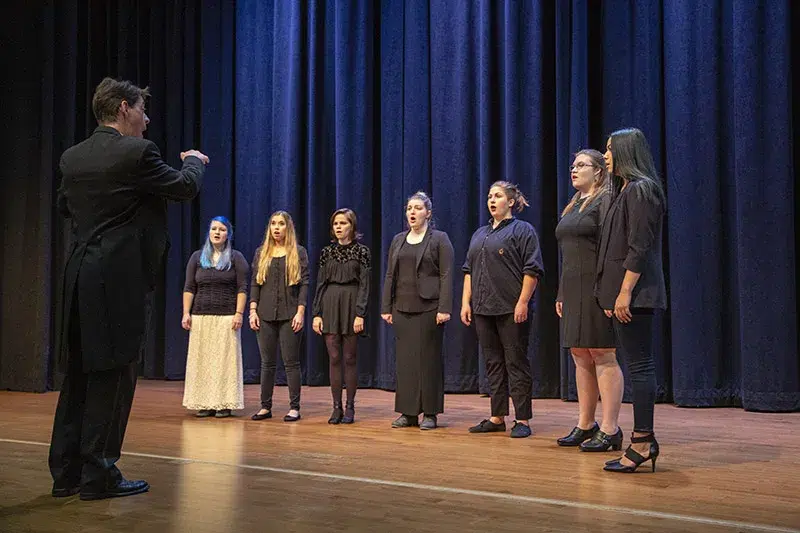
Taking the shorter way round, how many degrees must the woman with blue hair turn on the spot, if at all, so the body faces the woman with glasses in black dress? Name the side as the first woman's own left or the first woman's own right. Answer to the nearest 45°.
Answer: approximately 45° to the first woman's own left

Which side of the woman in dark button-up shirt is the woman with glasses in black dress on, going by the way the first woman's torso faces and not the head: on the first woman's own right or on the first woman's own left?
on the first woman's own left

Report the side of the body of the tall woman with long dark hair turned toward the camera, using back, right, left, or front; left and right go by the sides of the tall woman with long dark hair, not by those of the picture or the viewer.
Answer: left

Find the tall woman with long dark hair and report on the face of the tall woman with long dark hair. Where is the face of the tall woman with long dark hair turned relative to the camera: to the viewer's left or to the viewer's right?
to the viewer's left

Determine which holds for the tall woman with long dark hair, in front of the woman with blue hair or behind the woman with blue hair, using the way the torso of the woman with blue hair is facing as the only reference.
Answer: in front

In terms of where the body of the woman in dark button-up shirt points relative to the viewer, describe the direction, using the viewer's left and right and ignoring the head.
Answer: facing the viewer and to the left of the viewer

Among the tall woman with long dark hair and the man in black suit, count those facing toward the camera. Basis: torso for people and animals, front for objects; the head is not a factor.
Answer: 0

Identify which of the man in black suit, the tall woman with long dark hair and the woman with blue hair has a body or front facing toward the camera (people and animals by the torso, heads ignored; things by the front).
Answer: the woman with blue hair

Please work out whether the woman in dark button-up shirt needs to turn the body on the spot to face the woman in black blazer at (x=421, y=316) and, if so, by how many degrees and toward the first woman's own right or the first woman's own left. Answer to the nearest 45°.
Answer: approximately 90° to the first woman's own right

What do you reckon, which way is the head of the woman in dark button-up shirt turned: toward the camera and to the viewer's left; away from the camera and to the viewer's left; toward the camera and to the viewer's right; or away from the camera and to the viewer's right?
toward the camera and to the viewer's left

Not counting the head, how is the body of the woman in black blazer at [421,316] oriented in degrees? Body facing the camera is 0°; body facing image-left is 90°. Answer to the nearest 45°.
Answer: approximately 45°

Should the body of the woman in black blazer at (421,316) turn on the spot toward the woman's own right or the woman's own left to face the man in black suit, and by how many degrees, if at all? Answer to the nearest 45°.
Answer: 0° — they already face them

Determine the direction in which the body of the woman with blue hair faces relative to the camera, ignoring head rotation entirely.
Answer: toward the camera

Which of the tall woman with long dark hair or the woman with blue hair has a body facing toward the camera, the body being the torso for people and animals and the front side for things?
the woman with blue hair

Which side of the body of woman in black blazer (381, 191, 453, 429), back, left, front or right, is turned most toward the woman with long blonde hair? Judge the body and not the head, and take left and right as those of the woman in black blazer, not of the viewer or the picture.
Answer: right

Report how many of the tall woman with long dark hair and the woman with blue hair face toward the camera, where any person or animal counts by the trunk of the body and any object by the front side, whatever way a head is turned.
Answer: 1

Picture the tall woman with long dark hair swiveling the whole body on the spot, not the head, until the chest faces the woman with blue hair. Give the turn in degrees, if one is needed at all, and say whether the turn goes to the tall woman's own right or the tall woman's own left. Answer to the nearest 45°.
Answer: approximately 45° to the tall woman's own right

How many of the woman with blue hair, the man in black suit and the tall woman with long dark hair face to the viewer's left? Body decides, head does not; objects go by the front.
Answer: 1

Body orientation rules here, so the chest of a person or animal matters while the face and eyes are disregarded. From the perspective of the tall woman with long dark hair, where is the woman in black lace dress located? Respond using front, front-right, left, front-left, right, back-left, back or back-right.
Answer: front-right
